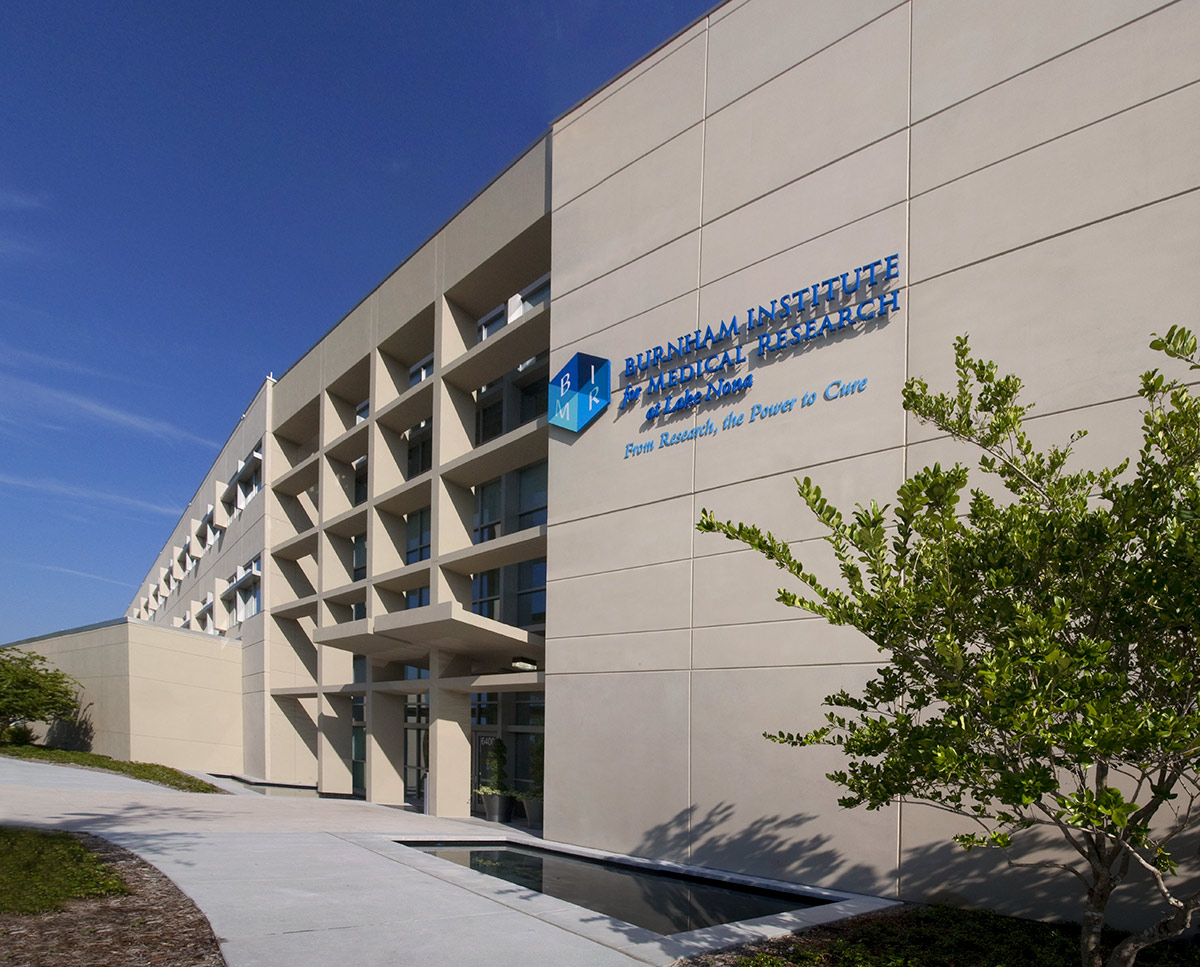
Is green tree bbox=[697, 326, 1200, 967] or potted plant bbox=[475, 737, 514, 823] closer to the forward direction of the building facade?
the green tree

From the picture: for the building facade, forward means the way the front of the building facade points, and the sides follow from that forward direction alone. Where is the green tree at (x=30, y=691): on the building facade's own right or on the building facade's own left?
on the building facade's own right

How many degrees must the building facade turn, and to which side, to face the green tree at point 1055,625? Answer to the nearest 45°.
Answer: approximately 45° to its left

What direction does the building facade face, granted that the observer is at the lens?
facing the viewer and to the left of the viewer
